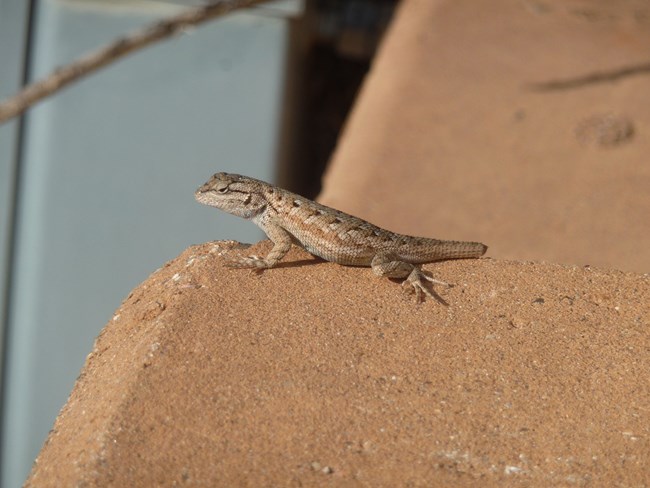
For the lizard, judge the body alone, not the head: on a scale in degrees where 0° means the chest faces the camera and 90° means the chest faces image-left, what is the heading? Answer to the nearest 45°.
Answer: approximately 90°

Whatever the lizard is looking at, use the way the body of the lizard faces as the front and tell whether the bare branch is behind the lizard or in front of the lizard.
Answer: in front
